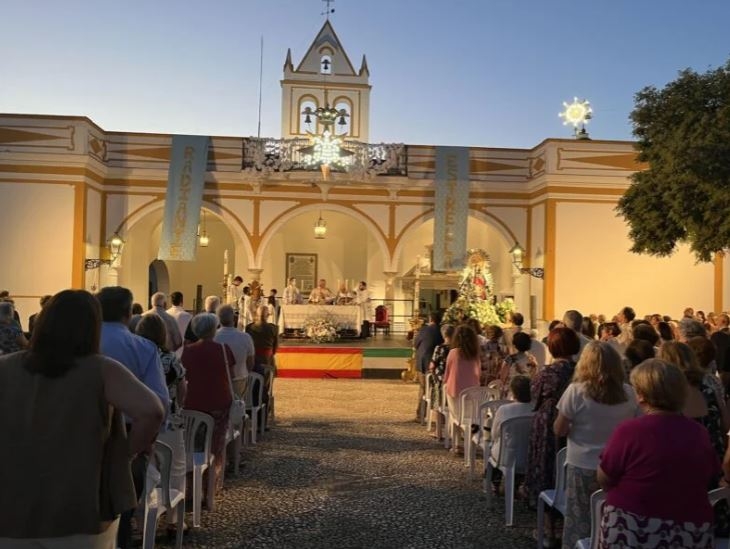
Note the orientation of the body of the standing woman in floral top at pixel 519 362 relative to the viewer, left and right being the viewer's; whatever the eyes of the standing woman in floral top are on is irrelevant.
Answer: facing away from the viewer

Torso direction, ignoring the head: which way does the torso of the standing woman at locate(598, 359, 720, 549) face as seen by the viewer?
away from the camera

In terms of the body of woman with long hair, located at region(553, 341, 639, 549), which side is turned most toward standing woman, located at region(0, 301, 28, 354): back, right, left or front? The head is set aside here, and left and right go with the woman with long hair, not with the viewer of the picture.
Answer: left

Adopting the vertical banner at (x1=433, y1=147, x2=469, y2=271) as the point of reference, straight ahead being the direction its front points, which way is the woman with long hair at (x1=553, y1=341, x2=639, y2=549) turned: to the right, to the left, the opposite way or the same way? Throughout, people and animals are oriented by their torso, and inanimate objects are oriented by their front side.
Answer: the opposite way

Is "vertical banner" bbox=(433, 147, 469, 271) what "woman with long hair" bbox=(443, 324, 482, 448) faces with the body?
yes

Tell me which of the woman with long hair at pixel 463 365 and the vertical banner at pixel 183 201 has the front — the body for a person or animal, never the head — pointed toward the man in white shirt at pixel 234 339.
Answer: the vertical banner

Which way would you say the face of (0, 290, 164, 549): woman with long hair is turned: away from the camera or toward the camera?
away from the camera

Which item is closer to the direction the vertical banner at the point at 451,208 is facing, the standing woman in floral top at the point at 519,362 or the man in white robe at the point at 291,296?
the standing woman in floral top

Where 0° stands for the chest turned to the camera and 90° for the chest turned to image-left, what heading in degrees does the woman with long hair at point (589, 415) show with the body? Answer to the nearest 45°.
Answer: approximately 180°

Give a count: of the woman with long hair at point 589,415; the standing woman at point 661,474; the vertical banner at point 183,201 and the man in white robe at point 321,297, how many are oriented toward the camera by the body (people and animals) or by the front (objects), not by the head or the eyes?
2
